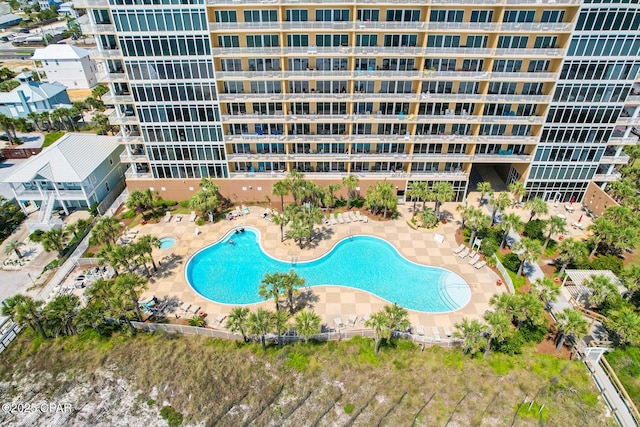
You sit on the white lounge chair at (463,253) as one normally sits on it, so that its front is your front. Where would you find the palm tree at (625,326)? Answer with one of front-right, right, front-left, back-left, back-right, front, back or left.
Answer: left

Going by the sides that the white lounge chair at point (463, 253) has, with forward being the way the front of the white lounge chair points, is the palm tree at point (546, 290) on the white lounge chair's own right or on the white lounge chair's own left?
on the white lounge chair's own left

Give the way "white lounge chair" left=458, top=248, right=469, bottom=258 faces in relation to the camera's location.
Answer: facing the viewer and to the left of the viewer

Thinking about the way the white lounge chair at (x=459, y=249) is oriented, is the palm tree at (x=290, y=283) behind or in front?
in front

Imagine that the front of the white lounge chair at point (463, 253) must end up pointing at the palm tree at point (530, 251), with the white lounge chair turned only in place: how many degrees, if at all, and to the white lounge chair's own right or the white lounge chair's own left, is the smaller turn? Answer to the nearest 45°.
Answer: approximately 90° to the white lounge chair's own left

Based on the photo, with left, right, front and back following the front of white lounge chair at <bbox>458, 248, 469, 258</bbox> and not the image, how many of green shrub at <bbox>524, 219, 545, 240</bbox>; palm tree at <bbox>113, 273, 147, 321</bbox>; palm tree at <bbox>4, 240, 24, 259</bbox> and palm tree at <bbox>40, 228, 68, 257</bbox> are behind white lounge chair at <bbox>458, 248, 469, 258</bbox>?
1

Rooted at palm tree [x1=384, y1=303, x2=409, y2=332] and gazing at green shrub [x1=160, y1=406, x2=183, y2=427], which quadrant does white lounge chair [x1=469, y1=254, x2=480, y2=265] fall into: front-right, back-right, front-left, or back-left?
back-right

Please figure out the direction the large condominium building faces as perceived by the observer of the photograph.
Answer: facing the viewer

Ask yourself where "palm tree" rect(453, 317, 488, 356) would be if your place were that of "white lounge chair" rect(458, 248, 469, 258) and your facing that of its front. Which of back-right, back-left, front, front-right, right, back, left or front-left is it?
front-left

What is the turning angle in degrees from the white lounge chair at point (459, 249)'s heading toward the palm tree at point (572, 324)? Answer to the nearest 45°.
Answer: approximately 90° to its left

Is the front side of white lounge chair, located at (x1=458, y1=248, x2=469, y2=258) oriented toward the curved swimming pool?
yes

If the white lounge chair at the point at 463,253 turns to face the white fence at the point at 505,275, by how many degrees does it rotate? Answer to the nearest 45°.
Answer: approximately 90° to its left

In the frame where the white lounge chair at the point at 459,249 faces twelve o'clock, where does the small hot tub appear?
The small hot tub is roughly at 1 o'clock from the white lounge chair.

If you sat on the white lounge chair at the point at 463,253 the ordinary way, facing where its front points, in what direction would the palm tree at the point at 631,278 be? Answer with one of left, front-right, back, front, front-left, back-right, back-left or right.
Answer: back-left

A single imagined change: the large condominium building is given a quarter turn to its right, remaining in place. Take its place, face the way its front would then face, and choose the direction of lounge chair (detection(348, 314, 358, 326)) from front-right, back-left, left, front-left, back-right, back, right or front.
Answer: left

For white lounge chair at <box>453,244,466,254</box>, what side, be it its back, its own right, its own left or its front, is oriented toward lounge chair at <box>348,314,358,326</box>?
front

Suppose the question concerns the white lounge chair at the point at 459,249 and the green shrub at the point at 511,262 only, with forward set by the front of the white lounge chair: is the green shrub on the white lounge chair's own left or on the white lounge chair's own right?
on the white lounge chair's own left

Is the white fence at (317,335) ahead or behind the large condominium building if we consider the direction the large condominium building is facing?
ahead
